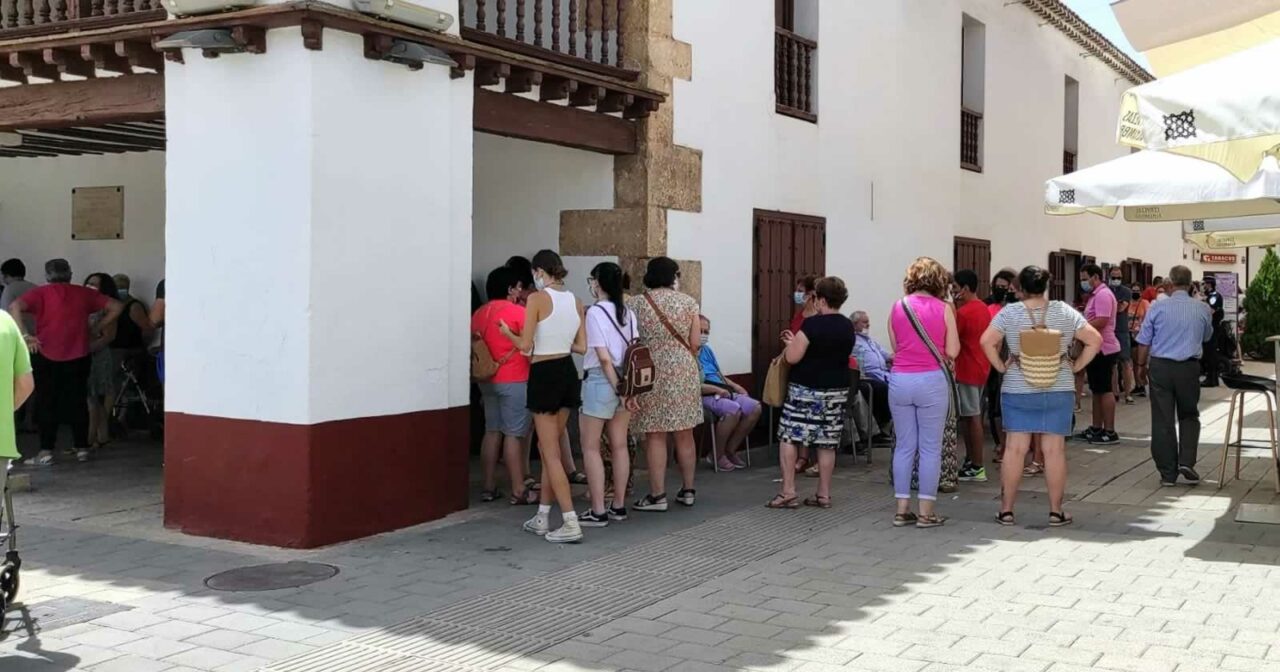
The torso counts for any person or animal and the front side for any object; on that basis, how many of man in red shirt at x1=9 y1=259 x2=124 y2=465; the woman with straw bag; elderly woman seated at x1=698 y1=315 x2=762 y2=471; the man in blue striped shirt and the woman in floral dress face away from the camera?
4

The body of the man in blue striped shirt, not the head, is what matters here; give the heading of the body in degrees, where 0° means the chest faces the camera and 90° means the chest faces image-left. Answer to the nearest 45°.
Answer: approximately 180°

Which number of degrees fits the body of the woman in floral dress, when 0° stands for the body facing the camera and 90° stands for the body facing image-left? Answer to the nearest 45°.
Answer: approximately 180°

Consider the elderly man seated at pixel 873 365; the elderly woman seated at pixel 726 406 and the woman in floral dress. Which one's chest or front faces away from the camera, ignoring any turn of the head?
the woman in floral dress

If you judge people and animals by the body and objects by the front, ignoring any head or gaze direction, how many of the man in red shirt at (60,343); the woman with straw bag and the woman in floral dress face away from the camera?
3

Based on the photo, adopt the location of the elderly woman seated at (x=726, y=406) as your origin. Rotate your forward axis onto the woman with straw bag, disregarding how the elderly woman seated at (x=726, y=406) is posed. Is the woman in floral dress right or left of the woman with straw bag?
right

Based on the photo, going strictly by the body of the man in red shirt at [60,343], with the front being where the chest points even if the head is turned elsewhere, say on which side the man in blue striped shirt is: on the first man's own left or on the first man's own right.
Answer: on the first man's own right

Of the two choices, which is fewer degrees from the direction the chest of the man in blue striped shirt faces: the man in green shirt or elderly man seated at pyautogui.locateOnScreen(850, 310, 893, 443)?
the elderly man seated

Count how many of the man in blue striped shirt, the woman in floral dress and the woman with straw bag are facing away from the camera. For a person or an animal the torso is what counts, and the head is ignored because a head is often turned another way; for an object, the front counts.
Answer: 3

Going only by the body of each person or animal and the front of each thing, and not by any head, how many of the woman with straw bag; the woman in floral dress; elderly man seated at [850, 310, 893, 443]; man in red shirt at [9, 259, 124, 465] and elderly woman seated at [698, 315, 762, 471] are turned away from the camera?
3

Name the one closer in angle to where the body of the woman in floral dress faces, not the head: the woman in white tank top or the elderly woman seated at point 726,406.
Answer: the elderly woman seated

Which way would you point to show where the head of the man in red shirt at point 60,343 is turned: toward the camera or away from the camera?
away from the camera

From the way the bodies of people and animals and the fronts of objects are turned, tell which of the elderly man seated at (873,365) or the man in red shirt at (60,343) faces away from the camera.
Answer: the man in red shirt

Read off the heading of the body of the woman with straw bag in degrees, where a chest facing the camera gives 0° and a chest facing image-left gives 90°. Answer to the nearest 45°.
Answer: approximately 180°

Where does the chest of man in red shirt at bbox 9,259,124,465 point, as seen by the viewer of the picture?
away from the camera

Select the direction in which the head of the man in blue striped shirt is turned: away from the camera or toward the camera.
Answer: away from the camera

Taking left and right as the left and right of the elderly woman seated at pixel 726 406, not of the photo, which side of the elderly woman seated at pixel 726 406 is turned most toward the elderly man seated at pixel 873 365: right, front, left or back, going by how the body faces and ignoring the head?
left
